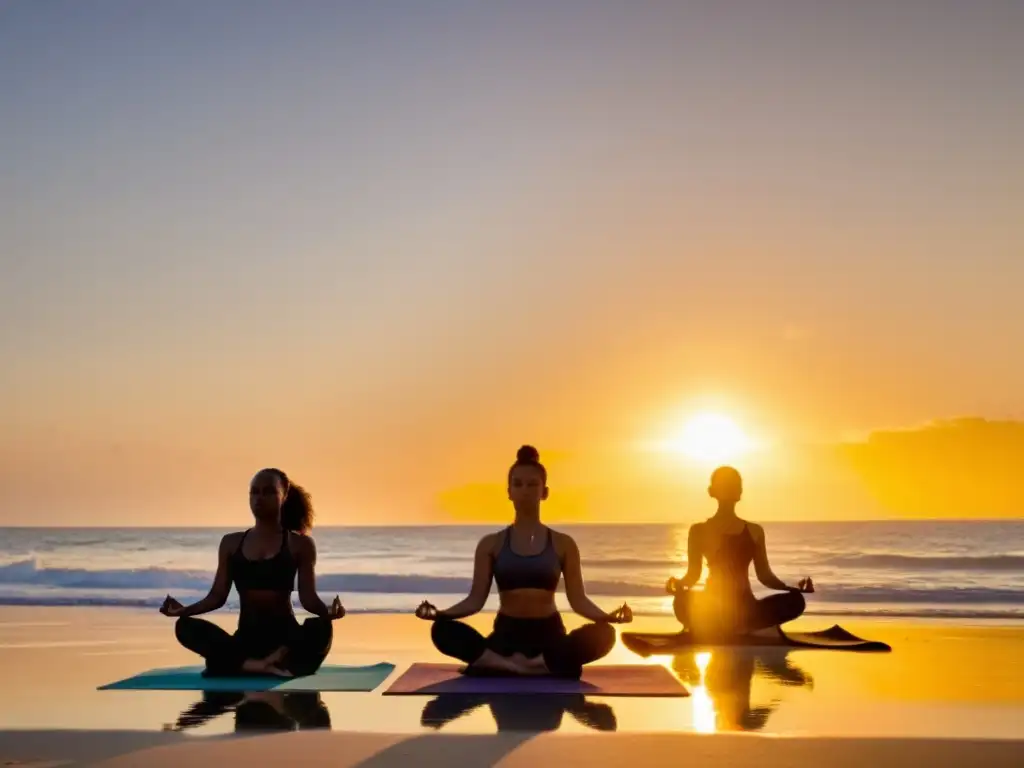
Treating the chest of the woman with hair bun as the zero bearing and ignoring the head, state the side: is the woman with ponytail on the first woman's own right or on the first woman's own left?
on the first woman's own right

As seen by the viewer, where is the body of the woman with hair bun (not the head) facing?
toward the camera

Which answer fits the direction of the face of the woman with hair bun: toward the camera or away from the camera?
toward the camera

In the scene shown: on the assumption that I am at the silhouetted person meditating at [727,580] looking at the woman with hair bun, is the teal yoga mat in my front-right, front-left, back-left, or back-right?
front-right

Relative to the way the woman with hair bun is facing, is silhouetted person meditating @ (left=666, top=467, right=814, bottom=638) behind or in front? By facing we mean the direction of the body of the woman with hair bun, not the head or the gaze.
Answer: behind

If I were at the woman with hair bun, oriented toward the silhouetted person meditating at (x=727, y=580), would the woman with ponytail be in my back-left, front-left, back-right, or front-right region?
back-left

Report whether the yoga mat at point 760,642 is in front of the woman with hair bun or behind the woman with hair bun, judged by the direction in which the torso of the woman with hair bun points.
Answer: behind

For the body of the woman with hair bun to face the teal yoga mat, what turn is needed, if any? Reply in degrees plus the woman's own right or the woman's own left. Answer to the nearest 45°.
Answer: approximately 90° to the woman's own right
